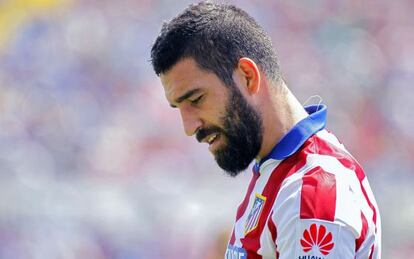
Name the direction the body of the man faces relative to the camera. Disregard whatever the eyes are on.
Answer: to the viewer's left
